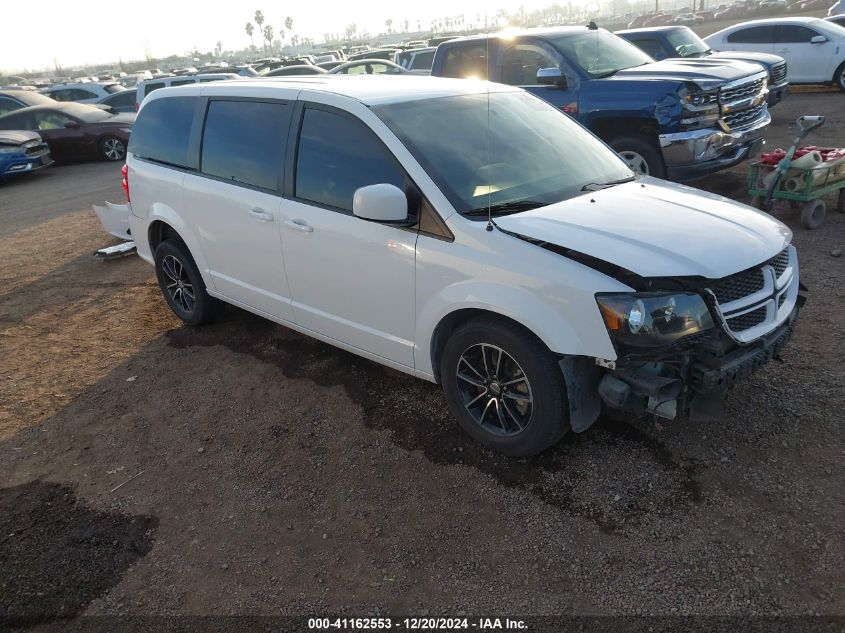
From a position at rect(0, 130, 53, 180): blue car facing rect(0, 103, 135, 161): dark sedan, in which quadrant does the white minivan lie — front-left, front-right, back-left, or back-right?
back-right

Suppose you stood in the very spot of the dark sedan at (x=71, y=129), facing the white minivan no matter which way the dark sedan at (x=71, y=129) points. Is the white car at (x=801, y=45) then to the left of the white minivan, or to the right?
left

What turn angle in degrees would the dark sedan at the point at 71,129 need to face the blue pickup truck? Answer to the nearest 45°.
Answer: approximately 45° to its right

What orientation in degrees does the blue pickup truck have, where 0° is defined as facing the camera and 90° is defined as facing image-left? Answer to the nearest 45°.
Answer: approximately 315°

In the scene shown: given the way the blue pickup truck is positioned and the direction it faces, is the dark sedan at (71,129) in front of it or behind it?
behind

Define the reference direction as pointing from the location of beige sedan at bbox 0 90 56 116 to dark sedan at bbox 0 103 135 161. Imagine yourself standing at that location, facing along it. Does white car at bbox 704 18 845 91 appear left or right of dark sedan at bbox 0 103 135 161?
left

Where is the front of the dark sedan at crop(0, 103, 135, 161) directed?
to the viewer's right

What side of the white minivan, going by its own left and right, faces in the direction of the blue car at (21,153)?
back

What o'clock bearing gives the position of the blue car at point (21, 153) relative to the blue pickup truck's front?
The blue car is roughly at 5 o'clock from the blue pickup truck.

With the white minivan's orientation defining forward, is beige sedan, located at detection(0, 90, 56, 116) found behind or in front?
behind

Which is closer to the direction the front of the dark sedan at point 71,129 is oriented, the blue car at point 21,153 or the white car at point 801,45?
the white car

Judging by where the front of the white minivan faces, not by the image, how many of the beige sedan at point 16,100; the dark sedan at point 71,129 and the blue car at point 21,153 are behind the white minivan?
3
